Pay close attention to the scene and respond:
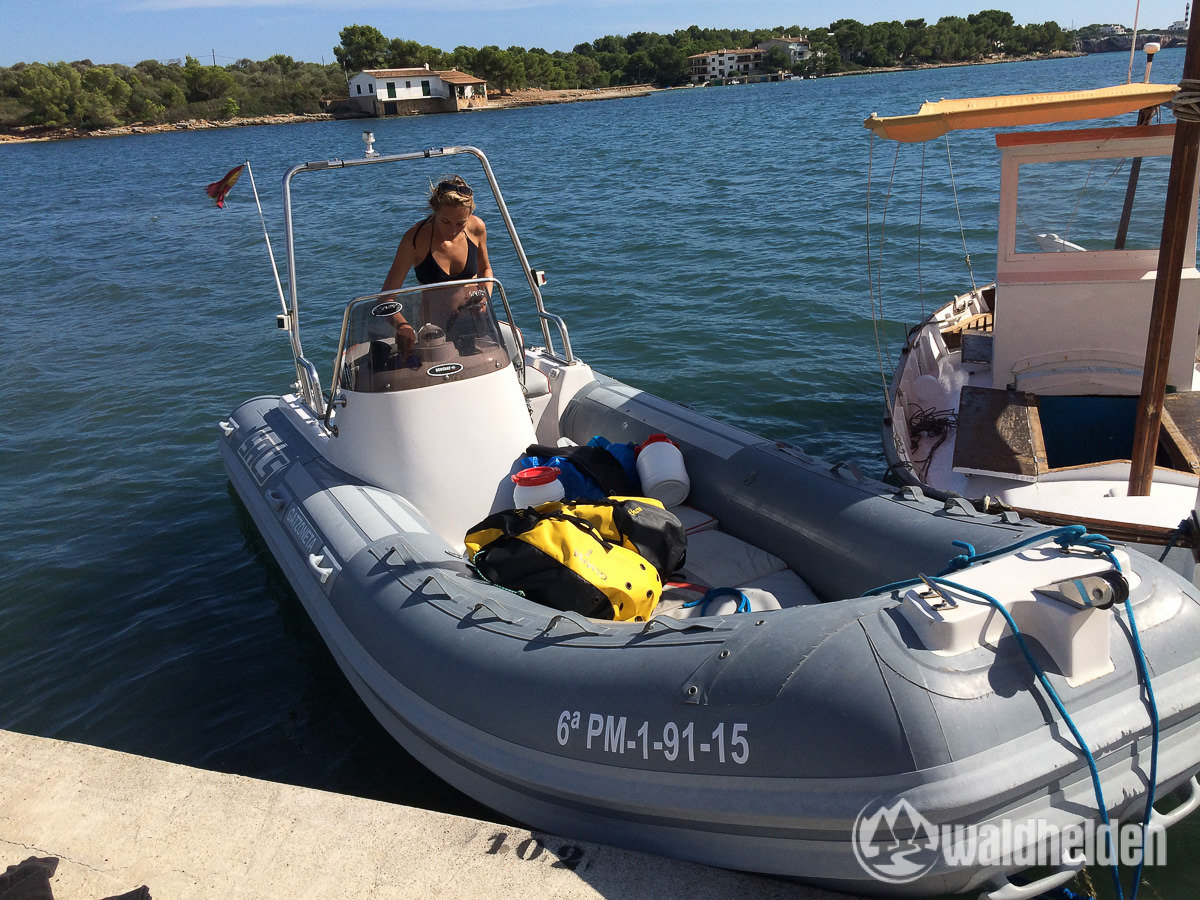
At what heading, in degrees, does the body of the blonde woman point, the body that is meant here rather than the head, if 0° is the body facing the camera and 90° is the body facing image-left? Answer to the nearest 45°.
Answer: approximately 0°

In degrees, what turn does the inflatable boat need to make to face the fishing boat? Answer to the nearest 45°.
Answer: approximately 90° to its left

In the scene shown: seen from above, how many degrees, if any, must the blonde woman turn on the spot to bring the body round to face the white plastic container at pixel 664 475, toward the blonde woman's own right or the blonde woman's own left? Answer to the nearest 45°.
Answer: approximately 45° to the blonde woman's own left

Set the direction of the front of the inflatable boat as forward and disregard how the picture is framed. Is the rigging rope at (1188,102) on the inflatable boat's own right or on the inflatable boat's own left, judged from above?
on the inflatable boat's own left

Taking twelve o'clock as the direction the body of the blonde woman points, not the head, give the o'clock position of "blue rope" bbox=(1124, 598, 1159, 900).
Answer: The blue rope is roughly at 11 o'clock from the blonde woman.

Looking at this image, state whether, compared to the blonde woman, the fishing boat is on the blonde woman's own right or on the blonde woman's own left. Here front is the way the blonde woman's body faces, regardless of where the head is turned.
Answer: on the blonde woman's own left

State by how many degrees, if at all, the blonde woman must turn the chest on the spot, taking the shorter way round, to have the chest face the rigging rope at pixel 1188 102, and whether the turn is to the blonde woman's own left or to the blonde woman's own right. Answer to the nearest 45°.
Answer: approximately 90° to the blonde woman's own left
